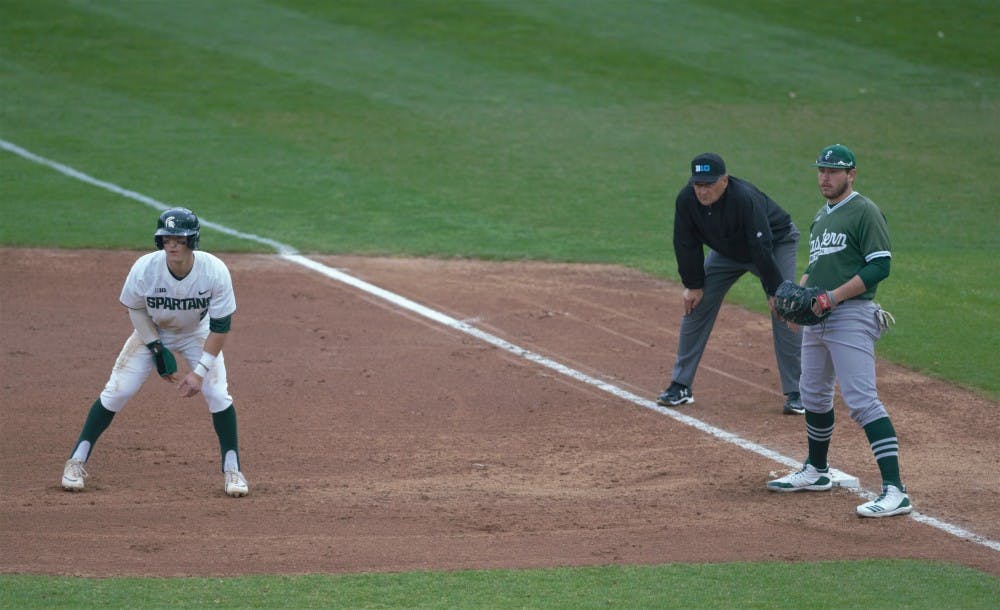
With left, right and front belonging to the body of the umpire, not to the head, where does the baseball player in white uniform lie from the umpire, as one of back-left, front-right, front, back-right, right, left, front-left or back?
front

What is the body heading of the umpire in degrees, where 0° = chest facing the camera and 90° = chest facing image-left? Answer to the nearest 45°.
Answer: approximately 45°

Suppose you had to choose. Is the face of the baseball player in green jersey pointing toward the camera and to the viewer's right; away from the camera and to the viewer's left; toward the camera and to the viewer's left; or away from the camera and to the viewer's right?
toward the camera and to the viewer's left

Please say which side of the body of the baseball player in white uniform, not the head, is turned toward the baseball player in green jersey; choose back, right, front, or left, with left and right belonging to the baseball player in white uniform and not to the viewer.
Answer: left

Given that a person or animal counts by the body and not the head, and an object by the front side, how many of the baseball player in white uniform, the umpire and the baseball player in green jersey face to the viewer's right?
0

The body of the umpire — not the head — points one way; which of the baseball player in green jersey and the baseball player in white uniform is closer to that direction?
the baseball player in white uniform

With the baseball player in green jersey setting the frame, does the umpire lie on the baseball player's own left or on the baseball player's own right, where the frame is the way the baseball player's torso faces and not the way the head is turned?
on the baseball player's own right

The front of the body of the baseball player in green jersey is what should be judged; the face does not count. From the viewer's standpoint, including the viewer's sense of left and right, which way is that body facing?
facing the viewer and to the left of the viewer

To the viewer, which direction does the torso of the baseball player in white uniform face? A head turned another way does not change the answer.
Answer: toward the camera
